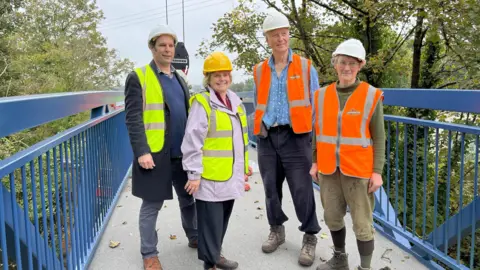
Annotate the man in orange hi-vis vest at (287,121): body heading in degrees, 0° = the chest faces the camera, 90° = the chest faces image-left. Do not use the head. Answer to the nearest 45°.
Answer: approximately 0°

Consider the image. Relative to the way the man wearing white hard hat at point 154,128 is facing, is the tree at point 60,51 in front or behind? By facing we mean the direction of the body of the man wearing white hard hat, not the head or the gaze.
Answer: behind

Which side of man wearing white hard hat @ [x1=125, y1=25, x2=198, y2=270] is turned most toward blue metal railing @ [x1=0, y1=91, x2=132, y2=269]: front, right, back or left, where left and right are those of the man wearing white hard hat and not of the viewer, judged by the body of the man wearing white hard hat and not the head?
right

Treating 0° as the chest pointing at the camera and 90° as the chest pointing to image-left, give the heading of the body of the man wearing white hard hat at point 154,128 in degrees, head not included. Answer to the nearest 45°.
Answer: approximately 315°
